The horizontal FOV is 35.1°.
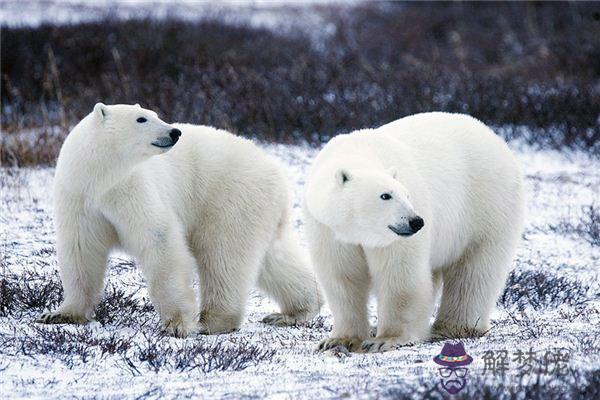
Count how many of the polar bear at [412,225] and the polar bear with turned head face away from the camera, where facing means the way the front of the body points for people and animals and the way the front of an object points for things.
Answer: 0

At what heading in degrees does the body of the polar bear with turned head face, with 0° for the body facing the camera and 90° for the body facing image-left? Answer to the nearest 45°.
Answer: approximately 45°

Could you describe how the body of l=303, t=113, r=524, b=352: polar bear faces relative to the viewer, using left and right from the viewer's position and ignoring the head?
facing the viewer and to the left of the viewer

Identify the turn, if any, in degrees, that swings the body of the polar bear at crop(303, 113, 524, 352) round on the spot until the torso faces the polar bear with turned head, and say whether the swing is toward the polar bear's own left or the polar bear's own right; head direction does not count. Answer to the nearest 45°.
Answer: approximately 45° to the polar bear's own right
